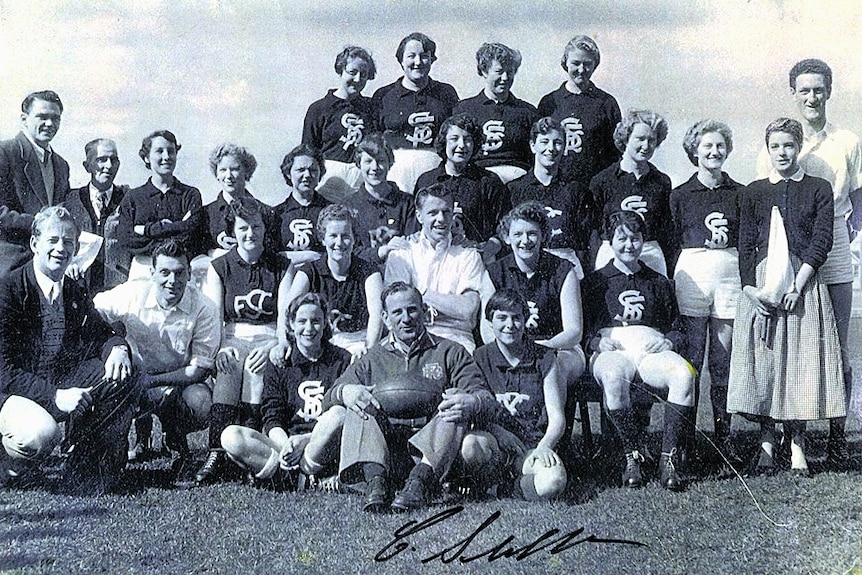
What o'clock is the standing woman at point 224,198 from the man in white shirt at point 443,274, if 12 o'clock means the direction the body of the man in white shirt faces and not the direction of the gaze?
The standing woman is roughly at 3 o'clock from the man in white shirt.

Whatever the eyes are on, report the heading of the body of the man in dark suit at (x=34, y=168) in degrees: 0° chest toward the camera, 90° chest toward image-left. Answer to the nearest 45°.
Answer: approximately 315°

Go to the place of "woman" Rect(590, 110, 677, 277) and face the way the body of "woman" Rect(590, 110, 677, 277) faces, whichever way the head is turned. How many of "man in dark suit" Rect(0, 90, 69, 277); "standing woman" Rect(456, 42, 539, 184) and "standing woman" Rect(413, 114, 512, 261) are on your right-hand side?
3

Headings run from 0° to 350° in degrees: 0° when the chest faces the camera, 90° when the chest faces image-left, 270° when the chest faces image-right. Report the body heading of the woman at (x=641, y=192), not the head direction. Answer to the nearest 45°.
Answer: approximately 0°

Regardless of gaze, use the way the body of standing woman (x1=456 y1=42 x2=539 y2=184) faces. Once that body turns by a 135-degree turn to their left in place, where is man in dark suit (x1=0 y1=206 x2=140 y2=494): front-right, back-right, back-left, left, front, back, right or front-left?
back-left

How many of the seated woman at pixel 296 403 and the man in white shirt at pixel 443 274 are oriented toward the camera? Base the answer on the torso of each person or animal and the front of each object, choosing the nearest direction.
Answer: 2

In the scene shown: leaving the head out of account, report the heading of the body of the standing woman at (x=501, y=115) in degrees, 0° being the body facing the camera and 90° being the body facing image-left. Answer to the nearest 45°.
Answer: approximately 0°

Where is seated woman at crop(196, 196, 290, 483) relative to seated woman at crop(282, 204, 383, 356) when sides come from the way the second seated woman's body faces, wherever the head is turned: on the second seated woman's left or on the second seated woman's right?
on the second seated woman's right

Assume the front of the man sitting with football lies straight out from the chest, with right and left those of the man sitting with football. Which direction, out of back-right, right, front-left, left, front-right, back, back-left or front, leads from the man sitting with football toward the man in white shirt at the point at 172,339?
right
